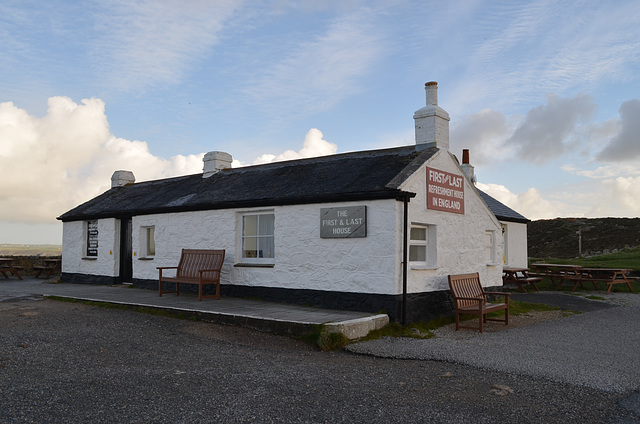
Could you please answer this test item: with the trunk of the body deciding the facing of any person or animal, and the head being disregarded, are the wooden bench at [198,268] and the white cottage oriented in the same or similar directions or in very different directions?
same or similar directions

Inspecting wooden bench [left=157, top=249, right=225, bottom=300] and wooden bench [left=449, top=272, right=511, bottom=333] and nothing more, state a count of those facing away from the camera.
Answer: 0

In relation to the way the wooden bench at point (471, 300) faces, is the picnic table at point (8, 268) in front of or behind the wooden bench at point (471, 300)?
behind

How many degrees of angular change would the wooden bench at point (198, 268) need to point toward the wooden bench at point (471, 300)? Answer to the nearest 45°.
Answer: approximately 90° to its left

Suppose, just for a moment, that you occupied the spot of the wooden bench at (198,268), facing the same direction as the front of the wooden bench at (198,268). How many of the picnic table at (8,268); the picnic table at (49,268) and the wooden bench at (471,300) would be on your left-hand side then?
1

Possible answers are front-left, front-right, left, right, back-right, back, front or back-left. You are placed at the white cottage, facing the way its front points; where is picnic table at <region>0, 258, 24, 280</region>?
right

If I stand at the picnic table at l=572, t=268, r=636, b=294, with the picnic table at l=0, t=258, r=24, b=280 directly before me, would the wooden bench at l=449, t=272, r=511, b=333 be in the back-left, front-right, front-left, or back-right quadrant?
front-left

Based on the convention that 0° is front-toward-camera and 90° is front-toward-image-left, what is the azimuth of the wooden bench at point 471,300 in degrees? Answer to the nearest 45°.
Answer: approximately 315°

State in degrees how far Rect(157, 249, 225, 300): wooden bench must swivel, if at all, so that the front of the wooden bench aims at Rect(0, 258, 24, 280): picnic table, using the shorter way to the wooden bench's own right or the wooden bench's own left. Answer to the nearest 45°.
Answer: approximately 90° to the wooden bench's own right

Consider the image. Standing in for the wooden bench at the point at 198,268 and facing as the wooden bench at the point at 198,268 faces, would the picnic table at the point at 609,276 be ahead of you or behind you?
behind

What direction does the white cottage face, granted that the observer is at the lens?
facing the viewer and to the left of the viewer
